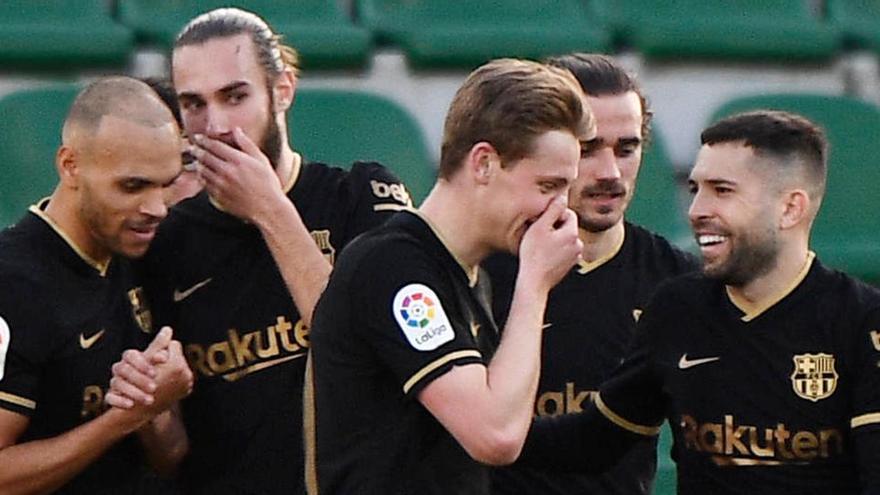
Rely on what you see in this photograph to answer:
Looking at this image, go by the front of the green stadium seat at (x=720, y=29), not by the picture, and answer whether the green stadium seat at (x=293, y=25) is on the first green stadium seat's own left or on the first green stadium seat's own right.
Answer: on the first green stadium seat's own right

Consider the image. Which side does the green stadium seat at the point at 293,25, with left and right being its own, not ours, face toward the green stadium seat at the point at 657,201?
left

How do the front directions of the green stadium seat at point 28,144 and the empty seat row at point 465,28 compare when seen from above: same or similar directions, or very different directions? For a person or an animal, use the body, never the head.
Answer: same or similar directions

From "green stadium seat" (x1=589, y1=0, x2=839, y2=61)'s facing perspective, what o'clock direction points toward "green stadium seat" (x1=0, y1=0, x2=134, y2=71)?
"green stadium seat" (x1=0, y1=0, x2=134, y2=71) is roughly at 2 o'clock from "green stadium seat" (x1=589, y1=0, x2=839, y2=61).

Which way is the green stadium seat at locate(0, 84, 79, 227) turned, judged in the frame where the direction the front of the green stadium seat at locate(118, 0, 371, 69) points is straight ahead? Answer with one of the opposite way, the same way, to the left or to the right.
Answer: the same way

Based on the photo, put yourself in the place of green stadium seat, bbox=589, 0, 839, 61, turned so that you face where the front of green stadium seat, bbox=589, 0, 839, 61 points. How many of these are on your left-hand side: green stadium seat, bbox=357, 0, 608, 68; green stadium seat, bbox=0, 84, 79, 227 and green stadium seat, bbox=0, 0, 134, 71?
0

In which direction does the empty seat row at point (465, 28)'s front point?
toward the camera

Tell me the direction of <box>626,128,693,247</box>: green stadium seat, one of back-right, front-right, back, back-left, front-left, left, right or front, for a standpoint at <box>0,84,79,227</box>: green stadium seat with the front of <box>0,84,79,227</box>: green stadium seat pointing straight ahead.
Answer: left

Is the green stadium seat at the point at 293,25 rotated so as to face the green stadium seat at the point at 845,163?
no

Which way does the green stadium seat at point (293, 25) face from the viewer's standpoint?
toward the camera

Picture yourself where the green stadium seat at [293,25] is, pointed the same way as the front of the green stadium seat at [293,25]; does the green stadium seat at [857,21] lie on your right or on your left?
on your left

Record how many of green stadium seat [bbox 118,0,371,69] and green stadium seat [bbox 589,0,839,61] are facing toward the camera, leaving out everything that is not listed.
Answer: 2
